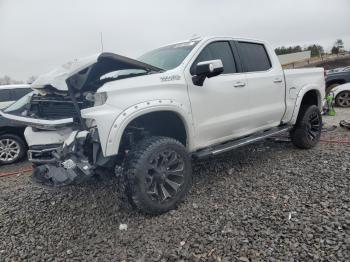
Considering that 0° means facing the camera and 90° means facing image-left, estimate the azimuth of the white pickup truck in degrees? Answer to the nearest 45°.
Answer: approximately 45°
